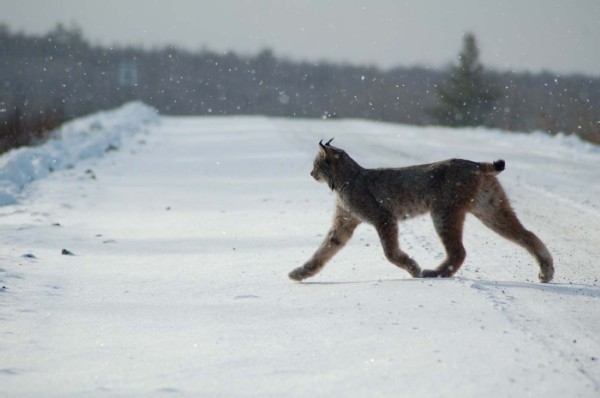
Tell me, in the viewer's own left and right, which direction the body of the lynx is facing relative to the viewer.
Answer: facing to the left of the viewer

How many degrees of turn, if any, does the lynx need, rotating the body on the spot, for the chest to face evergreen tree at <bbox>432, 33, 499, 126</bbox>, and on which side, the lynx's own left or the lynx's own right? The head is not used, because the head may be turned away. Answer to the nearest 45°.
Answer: approximately 90° to the lynx's own right
